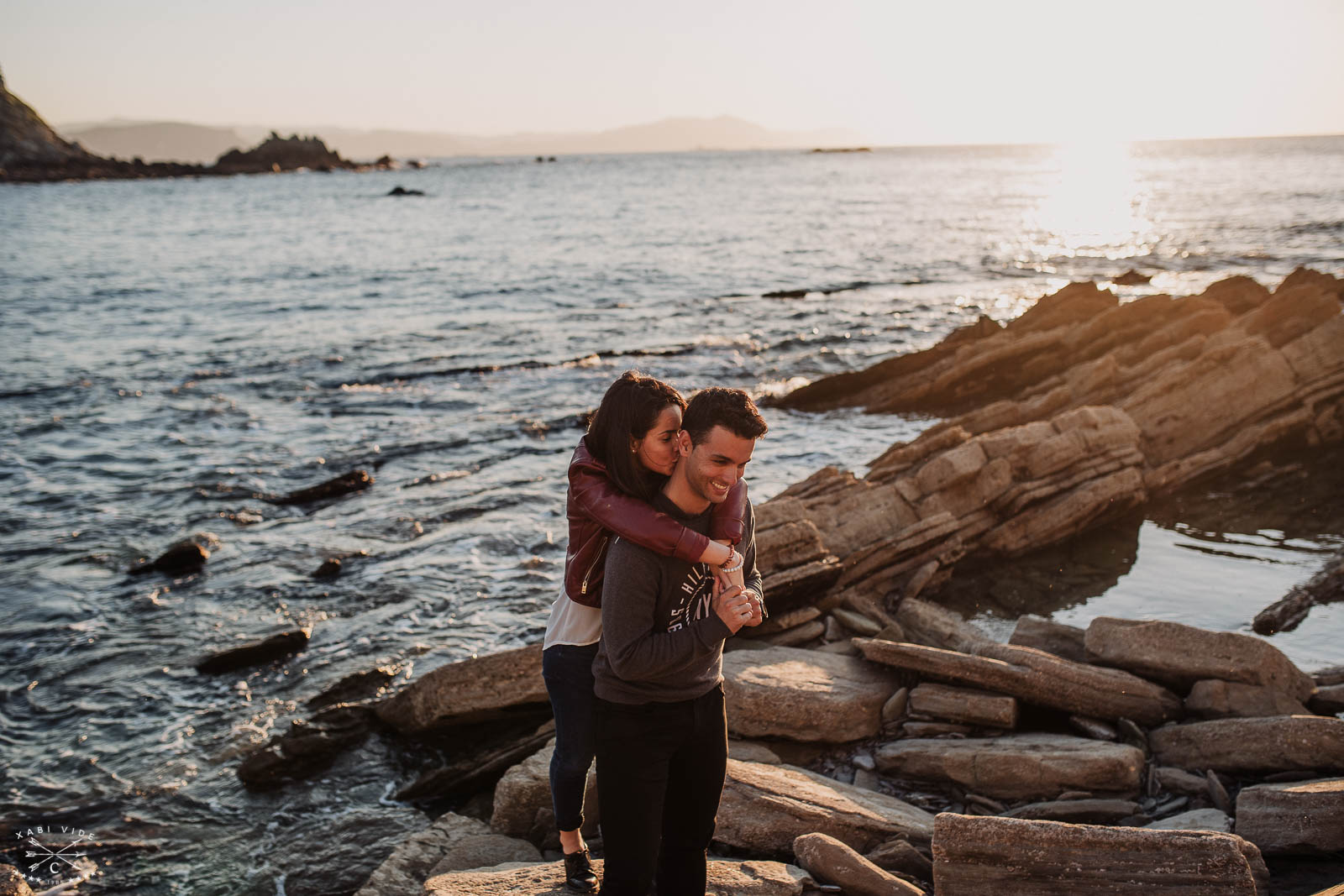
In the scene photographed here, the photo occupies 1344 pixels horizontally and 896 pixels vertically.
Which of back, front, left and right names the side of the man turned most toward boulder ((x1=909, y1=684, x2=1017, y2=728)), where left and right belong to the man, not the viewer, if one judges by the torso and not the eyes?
left

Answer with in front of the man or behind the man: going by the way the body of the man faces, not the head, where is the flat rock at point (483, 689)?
behind

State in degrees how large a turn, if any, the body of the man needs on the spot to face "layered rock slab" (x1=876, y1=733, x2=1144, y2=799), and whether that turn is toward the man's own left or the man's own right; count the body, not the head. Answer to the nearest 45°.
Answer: approximately 90° to the man's own left

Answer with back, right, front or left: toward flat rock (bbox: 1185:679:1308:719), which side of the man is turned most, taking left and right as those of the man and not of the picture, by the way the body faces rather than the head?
left

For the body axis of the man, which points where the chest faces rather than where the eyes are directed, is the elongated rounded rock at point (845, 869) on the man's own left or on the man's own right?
on the man's own left

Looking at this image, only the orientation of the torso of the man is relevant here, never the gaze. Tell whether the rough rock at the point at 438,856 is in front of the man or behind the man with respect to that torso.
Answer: behind

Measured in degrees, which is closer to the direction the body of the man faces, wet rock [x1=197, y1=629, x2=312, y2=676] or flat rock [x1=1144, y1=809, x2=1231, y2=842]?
the flat rock

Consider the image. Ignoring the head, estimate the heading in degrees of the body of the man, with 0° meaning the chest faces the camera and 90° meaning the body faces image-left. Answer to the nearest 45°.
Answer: approximately 315°

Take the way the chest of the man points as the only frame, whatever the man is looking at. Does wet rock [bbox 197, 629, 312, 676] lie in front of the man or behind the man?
behind
